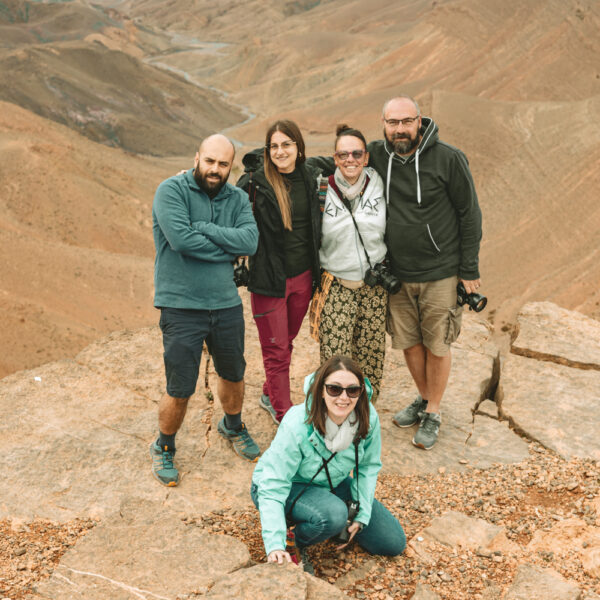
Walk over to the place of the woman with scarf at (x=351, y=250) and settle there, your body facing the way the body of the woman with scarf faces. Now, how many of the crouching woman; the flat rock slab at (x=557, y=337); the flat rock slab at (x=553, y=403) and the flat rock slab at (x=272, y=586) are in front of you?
2

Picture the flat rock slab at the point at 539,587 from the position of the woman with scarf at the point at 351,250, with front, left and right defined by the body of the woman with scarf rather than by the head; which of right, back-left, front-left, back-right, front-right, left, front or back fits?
front-left

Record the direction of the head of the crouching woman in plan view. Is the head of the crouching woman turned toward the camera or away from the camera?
toward the camera

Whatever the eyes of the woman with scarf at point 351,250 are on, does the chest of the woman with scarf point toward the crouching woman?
yes

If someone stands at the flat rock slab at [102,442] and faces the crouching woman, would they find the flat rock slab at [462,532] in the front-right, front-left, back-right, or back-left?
front-left

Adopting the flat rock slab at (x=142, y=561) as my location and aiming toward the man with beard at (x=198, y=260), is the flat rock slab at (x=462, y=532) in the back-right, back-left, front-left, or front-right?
front-right

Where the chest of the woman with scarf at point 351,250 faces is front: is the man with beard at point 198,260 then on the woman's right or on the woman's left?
on the woman's right

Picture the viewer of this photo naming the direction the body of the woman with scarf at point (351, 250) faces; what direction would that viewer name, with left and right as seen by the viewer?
facing the viewer

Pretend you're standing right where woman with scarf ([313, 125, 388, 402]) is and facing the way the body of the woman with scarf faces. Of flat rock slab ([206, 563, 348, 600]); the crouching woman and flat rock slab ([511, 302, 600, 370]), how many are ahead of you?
2

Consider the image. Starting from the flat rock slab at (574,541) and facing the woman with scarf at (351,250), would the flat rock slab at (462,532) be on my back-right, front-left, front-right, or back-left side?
front-left

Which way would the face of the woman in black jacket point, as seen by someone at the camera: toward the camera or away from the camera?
toward the camera
